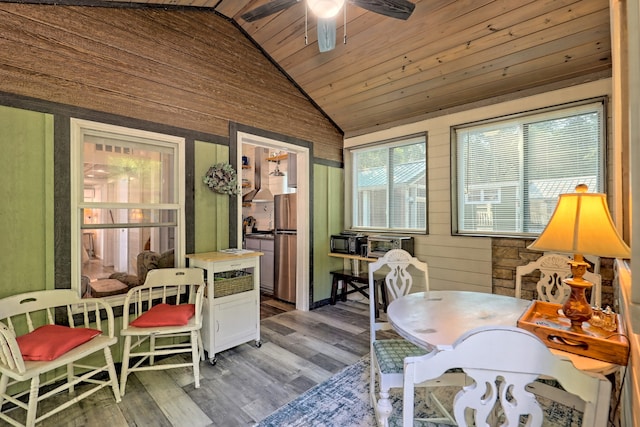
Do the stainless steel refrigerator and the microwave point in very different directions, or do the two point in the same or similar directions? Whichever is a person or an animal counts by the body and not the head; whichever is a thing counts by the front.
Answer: same or similar directions

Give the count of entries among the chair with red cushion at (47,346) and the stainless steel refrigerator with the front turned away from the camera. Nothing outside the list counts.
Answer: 0

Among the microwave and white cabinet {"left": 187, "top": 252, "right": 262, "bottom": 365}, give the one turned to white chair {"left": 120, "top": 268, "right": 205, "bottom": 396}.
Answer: the microwave

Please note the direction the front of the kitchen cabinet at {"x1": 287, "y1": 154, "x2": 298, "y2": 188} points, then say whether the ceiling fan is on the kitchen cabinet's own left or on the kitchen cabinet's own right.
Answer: on the kitchen cabinet's own left

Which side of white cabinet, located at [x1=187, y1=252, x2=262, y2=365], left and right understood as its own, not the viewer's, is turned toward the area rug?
front

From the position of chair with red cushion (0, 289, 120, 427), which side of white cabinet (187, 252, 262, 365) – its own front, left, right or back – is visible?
right

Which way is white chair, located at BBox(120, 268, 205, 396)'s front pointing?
toward the camera

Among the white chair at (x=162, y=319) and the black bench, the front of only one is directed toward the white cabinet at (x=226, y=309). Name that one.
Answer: the black bench

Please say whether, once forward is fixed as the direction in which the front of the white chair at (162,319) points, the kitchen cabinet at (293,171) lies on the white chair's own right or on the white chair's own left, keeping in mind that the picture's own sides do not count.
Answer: on the white chair's own left

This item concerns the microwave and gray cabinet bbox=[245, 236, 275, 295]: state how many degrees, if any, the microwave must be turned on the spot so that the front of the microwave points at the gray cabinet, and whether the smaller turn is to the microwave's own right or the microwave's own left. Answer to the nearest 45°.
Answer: approximately 90° to the microwave's own right

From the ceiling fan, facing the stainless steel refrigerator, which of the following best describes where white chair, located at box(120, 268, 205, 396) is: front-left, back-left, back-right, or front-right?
front-left

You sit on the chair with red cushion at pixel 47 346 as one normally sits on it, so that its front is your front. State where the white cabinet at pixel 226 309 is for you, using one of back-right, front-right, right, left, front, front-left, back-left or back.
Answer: front-left
